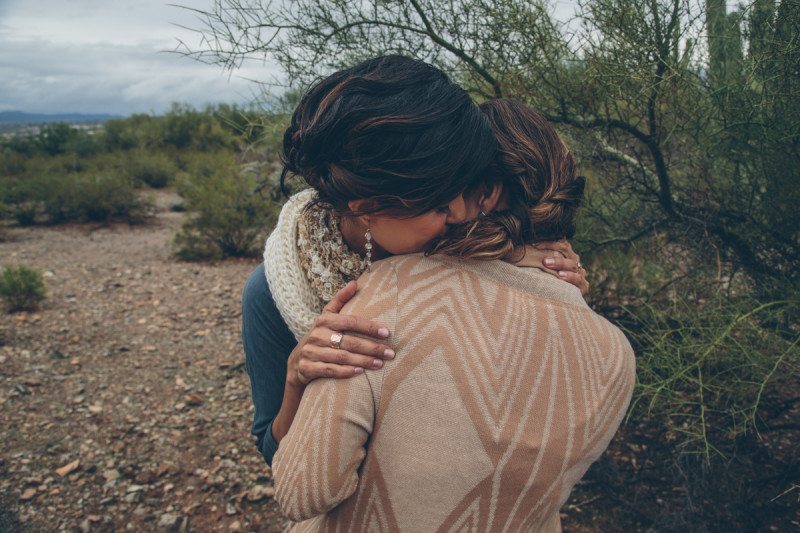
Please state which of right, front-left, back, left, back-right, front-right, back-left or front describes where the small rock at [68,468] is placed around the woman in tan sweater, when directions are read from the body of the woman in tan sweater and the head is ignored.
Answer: front-left

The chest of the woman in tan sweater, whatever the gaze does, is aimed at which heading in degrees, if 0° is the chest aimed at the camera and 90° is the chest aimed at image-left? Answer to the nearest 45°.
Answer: approximately 180°

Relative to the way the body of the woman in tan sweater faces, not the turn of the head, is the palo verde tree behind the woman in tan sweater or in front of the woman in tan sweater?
in front

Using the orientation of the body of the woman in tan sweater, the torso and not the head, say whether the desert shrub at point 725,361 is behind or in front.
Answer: in front

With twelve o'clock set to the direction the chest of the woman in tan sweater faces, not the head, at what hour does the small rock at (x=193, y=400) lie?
The small rock is roughly at 11 o'clock from the woman in tan sweater.

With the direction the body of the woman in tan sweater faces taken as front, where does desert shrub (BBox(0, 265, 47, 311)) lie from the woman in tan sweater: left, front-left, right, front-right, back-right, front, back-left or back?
front-left

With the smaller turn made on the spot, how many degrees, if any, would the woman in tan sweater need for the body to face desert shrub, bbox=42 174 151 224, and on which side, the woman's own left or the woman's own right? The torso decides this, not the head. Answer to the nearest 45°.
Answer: approximately 45° to the woman's own left
